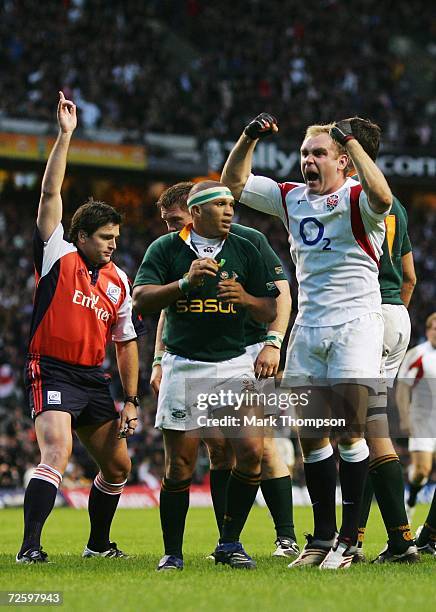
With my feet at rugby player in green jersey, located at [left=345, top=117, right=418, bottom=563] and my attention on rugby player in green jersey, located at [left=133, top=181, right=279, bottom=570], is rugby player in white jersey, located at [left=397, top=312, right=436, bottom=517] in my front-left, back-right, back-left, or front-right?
back-right

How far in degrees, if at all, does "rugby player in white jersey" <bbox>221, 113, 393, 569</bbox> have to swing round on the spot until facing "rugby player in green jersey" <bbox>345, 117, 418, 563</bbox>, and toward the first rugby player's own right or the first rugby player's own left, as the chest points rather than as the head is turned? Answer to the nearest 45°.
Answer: approximately 180°

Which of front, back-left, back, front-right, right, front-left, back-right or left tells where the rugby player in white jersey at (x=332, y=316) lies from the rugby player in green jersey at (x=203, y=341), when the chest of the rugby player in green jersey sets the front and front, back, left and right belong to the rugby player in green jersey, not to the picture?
left

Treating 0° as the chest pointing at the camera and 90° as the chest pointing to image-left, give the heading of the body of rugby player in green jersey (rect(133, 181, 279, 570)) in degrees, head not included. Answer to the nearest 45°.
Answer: approximately 0°

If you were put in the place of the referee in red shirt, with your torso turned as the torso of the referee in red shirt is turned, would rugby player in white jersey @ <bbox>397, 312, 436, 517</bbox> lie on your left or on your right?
on your left

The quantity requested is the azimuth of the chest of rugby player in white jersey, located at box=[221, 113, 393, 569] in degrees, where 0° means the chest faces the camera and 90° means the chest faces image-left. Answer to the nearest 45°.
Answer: approximately 45°

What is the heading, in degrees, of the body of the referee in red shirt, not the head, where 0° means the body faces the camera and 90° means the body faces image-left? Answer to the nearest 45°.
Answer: approximately 315°

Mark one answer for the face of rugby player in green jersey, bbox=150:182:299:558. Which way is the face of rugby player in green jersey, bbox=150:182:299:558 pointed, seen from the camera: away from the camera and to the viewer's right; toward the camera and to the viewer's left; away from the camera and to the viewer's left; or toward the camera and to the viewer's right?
toward the camera and to the viewer's right

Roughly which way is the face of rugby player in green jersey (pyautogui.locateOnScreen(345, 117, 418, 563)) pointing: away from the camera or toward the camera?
away from the camera

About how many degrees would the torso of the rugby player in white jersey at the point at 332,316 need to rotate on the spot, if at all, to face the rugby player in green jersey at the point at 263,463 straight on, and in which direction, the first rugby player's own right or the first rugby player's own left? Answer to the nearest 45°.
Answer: approximately 90° to the first rugby player's own right

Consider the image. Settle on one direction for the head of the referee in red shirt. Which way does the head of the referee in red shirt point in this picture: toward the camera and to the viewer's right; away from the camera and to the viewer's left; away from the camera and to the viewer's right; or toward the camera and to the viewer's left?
toward the camera and to the viewer's right

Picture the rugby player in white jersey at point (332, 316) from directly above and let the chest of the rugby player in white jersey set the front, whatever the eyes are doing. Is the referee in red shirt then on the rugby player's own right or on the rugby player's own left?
on the rugby player's own right
